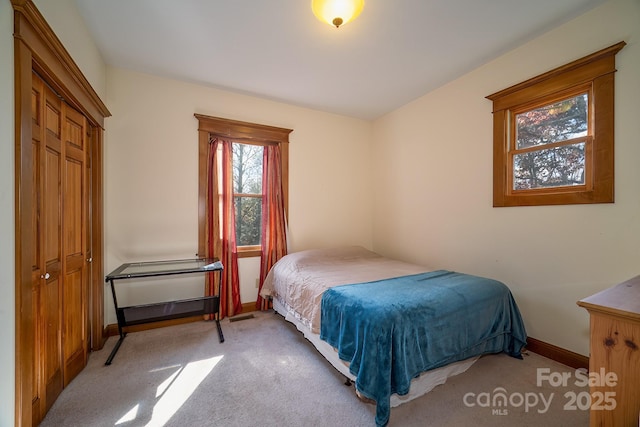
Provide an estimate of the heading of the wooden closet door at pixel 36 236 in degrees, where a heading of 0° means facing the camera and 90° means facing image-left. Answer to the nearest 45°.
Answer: approximately 270°

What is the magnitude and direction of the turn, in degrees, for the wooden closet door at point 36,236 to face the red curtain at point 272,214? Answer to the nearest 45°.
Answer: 0° — it already faces it

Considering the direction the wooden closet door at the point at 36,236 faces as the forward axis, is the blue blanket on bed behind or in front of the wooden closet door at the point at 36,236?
in front

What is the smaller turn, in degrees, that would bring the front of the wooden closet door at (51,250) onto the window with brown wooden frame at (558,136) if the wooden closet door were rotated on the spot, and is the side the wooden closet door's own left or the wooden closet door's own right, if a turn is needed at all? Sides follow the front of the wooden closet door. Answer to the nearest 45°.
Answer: approximately 45° to the wooden closet door's own right

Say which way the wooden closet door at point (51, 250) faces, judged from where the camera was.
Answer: facing to the right of the viewer

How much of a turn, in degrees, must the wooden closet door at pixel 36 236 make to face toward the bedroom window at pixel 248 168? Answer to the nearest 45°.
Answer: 0° — it already faces it

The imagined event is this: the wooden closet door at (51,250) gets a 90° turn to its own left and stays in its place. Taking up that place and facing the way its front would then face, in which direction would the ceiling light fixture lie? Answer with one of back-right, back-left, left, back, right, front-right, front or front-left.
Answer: back-right

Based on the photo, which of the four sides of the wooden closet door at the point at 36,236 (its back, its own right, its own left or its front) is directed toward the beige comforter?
front

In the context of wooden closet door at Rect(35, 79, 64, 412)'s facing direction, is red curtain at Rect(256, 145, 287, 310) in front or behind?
in front

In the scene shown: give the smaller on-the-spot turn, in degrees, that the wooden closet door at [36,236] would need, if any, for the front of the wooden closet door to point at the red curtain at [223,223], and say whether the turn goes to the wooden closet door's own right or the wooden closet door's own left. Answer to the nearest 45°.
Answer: approximately 45° to the wooden closet door's own left
